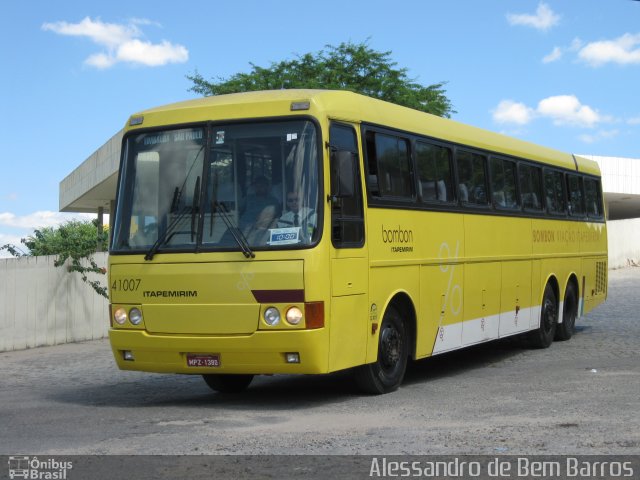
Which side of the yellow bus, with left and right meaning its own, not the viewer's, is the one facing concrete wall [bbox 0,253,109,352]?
right

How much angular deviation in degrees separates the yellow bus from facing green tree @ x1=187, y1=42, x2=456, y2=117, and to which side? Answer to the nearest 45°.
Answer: approximately 135° to its right

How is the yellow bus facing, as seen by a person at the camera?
facing the viewer and to the left of the viewer

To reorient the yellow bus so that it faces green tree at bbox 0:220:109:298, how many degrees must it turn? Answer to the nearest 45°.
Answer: approximately 90° to its right
